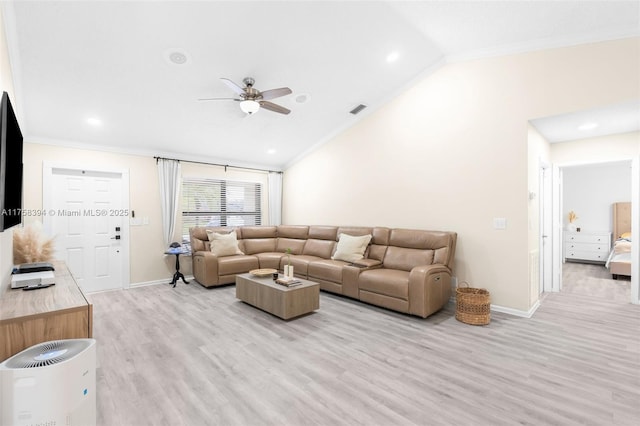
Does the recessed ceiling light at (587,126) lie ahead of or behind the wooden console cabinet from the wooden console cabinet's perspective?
ahead

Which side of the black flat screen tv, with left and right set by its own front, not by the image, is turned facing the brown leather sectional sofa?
front

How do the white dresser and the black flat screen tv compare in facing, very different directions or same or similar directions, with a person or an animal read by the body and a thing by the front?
very different directions

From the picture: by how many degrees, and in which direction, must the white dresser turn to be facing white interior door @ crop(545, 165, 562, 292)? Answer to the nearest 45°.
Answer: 0° — it already faces it

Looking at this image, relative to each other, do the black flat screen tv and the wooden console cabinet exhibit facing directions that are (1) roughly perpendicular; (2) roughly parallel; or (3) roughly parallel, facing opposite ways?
roughly parallel

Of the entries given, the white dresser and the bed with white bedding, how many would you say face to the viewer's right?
0

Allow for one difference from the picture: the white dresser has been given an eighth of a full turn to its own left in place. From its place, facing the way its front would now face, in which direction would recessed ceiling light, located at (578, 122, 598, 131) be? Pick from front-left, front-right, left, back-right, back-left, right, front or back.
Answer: front-right

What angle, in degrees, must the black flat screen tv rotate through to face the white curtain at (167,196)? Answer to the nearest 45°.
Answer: approximately 45° to its left

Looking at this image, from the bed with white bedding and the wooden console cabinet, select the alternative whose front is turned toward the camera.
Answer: the bed with white bedding

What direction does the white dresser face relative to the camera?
toward the camera

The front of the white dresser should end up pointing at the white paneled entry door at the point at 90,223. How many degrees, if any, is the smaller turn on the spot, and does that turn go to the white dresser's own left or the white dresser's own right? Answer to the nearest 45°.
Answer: approximately 45° to the white dresser's own right

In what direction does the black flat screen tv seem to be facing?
to the viewer's right

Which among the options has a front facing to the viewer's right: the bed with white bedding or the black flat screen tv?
the black flat screen tv

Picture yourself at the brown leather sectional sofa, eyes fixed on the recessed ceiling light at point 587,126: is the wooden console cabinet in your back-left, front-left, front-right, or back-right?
back-right

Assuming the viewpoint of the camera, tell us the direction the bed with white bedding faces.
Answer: facing the viewer

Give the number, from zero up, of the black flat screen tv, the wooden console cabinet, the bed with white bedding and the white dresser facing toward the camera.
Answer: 2

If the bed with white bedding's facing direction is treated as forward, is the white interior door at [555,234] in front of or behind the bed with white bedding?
in front

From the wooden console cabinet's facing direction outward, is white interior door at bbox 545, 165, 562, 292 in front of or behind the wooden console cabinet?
in front

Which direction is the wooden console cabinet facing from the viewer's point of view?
to the viewer's right
